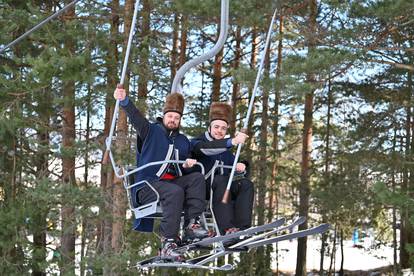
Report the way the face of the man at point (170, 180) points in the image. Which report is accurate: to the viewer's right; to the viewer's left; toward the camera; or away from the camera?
toward the camera

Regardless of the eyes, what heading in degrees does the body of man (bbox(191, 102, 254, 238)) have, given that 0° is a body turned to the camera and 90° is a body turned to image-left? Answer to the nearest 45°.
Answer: approximately 315°

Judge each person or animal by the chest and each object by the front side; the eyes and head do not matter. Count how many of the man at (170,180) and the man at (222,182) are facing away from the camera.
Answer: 0

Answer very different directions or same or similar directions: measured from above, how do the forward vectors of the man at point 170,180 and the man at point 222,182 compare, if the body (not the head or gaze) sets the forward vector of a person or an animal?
same or similar directions

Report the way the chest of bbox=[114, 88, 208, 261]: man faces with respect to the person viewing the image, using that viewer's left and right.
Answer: facing the viewer and to the right of the viewer
